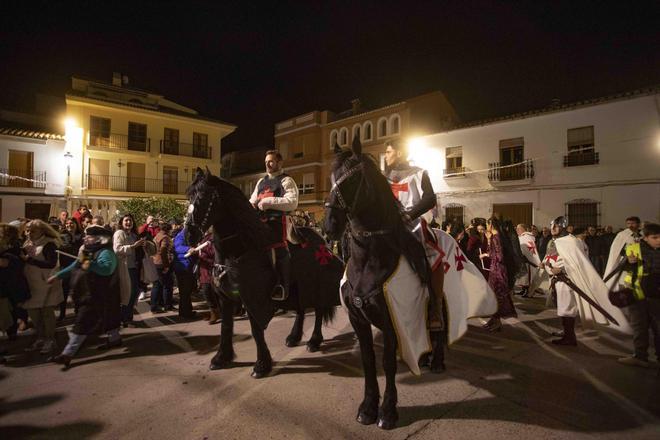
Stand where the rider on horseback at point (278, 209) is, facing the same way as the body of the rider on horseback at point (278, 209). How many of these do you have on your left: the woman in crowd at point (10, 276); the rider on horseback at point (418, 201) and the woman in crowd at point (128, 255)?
1

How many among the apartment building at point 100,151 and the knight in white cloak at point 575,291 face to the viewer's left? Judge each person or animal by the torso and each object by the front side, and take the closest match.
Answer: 1

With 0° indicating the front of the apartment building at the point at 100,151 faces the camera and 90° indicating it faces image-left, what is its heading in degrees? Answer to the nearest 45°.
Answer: approximately 315°

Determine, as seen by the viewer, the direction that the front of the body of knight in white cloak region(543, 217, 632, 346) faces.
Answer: to the viewer's left

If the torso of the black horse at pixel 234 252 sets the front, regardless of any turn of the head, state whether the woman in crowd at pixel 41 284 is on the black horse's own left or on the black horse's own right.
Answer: on the black horse's own right

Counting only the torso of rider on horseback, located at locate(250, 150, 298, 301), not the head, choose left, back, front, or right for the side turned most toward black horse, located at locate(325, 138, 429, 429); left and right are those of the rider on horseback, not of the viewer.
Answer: left

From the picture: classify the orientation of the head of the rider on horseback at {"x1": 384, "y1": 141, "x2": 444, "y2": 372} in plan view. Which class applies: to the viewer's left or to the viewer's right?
to the viewer's left

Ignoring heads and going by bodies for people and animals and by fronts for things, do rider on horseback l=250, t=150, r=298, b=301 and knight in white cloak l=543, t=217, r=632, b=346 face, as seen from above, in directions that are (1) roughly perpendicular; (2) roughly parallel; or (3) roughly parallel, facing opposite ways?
roughly perpendicular

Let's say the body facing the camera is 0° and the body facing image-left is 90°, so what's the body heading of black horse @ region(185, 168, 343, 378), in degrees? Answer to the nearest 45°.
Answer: approximately 45°
